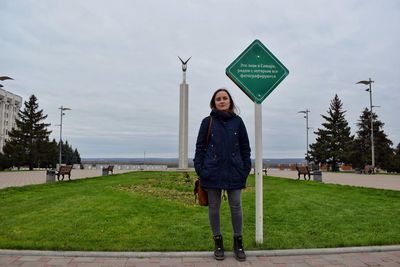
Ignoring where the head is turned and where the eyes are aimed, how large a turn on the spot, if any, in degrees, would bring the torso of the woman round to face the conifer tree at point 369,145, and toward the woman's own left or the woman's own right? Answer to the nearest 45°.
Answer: approximately 180°

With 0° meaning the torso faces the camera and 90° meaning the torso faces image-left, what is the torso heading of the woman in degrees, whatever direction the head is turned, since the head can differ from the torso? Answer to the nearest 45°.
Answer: approximately 0°
